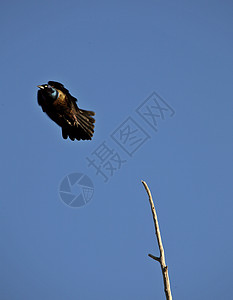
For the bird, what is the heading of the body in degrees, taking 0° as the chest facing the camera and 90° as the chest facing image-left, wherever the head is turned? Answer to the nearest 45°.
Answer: approximately 90°
